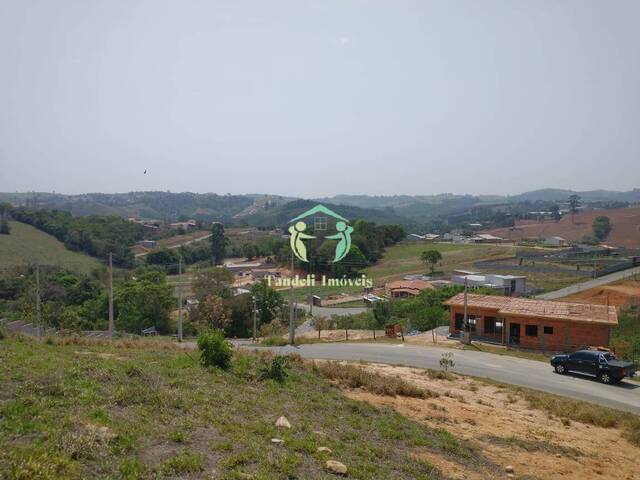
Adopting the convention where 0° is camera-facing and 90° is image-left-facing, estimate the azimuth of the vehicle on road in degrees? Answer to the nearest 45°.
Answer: approximately 135°

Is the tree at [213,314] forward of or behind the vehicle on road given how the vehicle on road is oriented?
forward

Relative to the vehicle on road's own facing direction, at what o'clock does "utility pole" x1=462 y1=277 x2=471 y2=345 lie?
The utility pole is roughly at 12 o'clock from the vehicle on road.

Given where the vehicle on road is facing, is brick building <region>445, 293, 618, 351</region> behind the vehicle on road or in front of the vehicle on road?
in front
